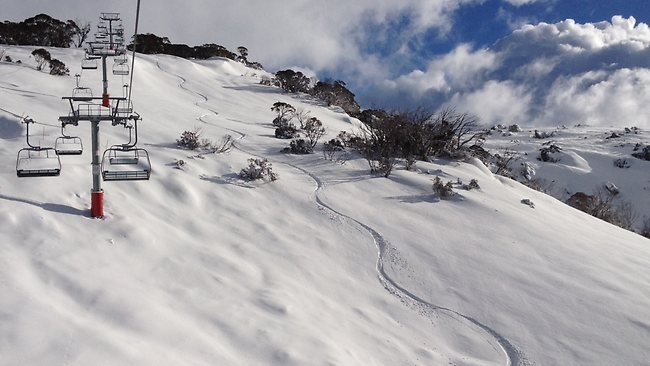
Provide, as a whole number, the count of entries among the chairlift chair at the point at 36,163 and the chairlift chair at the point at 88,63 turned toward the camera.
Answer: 2

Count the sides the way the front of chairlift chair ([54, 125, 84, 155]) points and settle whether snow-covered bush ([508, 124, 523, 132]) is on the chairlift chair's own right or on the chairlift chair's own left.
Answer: on the chairlift chair's own left

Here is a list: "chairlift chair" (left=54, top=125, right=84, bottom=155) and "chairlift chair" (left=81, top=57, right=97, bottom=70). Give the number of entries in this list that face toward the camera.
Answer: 2

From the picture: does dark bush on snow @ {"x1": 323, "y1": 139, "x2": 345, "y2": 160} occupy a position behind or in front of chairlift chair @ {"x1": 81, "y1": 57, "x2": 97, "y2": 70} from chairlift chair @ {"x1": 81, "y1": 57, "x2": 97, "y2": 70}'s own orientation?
in front

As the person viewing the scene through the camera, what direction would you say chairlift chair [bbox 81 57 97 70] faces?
facing the viewer

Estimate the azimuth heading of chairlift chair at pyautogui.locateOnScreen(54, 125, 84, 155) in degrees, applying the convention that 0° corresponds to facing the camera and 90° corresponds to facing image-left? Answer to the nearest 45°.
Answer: approximately 0°

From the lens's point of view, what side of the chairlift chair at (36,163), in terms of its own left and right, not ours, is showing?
front

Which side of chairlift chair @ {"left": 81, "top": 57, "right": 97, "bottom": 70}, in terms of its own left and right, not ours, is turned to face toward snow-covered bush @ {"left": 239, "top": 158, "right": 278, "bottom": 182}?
front

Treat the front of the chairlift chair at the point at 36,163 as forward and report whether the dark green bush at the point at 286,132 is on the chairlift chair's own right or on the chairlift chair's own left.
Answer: on the chairlift chair's own left
